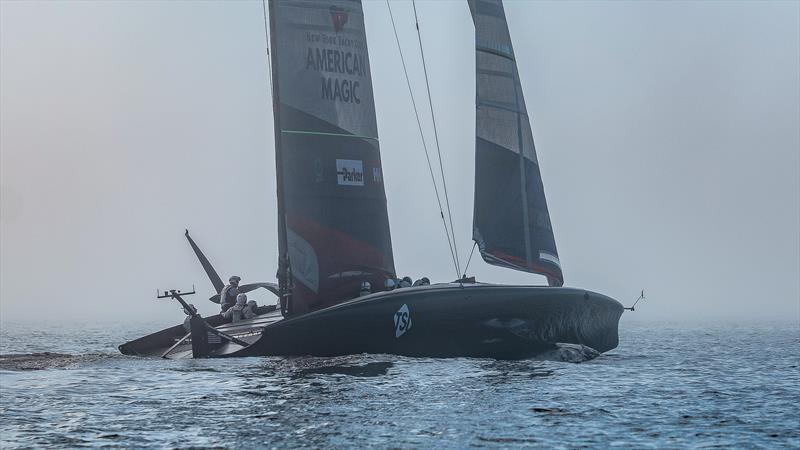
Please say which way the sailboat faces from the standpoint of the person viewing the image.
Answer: facing to the right of the viewer

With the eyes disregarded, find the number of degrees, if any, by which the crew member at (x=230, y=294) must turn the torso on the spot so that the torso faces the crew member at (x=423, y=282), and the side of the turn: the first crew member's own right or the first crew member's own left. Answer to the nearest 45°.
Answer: approximately 45° to the first crew member's own right

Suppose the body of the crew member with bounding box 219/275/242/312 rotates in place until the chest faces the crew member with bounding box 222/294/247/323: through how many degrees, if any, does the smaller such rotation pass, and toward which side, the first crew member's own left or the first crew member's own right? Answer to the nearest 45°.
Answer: approximately 90° to the first crew member's own right

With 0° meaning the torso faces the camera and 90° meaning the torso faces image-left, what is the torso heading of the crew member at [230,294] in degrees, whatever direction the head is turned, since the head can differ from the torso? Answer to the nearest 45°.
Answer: approximately 270°

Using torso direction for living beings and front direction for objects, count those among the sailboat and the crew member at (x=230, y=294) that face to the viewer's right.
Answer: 2
